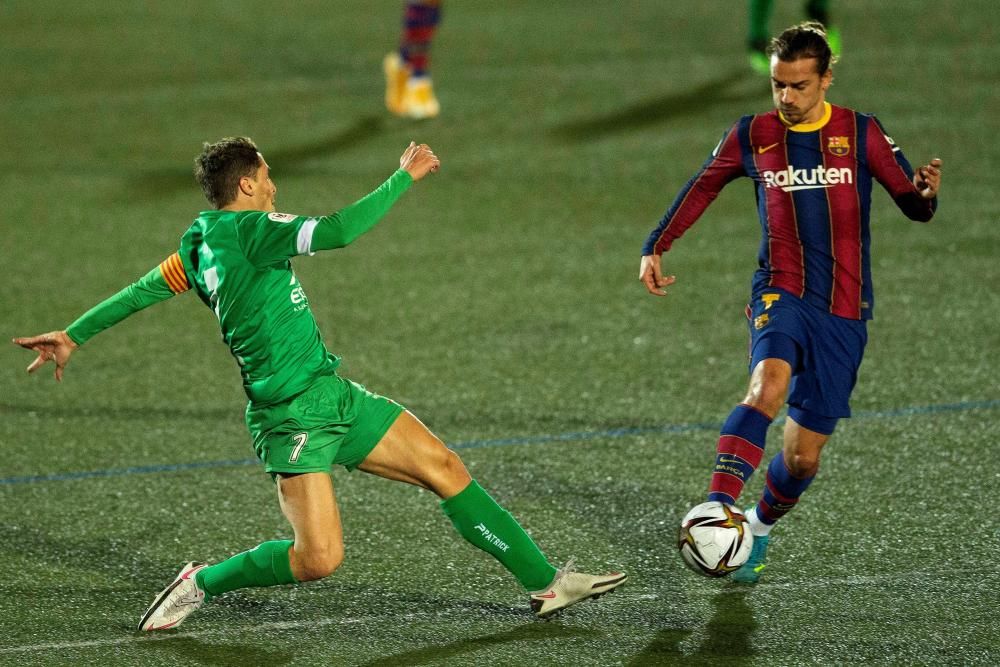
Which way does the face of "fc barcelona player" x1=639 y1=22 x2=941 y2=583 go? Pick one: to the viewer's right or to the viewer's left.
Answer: to the viewer's left

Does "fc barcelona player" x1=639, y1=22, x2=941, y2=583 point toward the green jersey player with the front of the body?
no

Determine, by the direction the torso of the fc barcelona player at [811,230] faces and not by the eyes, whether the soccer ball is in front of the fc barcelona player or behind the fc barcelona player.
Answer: in front

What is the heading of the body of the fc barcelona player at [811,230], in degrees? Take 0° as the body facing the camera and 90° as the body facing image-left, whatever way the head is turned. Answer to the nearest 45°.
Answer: approximately 0°

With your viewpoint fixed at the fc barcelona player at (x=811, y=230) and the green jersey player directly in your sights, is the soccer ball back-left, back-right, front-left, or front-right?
front-left

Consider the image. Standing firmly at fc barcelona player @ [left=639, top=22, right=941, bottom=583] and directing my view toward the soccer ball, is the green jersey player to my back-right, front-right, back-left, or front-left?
front-right

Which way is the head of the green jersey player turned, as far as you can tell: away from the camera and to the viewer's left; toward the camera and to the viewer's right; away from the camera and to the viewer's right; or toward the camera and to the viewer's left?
away from the camera and to the viewer's right

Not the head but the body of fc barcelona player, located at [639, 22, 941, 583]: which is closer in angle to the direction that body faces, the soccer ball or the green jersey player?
the soccer ball
